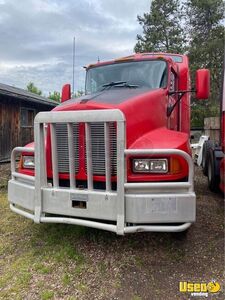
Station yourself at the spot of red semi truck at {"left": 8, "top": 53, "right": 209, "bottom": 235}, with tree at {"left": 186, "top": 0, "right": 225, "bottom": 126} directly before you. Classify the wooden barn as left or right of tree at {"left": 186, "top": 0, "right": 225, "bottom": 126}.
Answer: left

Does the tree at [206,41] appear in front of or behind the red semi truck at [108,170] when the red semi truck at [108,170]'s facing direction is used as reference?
behind

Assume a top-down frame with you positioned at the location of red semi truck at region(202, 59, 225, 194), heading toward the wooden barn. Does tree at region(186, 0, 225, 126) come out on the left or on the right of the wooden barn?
right

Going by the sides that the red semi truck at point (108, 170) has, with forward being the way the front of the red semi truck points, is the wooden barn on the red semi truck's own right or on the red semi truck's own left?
on the red semi truck's own right

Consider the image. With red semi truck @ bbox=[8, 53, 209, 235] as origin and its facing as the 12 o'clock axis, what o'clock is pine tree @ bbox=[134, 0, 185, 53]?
The pine tree is roughly at 5 o'clock from the red semi truck.

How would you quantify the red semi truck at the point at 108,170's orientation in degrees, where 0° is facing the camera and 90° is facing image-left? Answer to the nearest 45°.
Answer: approximately 45°
